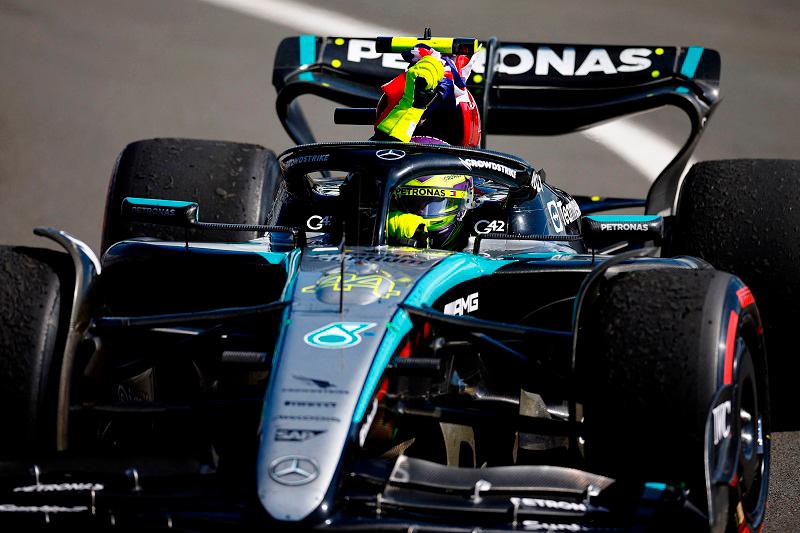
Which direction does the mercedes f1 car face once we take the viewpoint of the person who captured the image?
facing the viewer
